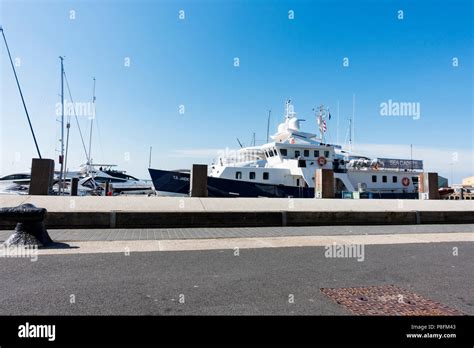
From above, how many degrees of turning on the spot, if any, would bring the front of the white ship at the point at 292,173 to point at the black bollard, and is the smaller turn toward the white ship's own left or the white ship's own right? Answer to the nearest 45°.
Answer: approximately 90° to the white ship's own left

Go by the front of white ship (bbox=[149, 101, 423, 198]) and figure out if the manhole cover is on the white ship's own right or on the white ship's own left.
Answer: on the white ship's own left

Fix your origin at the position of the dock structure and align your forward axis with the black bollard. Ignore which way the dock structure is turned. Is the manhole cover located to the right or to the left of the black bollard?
left

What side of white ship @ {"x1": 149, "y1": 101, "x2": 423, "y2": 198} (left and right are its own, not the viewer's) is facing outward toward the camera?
left
